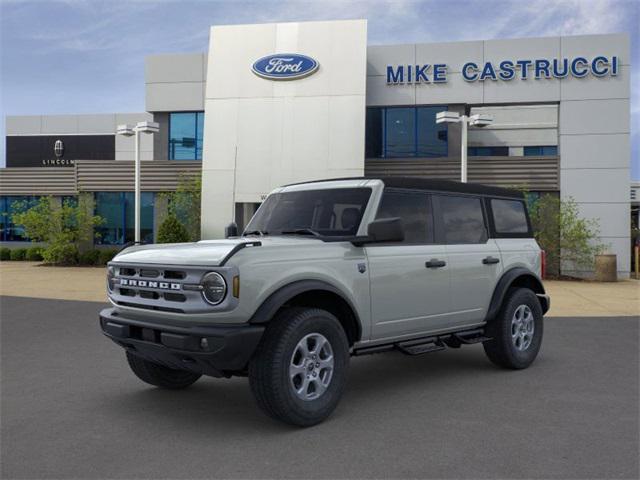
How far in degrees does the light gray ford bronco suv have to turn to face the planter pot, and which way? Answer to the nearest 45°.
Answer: approximately 180°

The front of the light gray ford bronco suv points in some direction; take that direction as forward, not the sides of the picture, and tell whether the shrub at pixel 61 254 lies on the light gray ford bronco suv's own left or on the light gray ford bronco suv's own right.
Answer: on the light gray ford bronco suv's own right

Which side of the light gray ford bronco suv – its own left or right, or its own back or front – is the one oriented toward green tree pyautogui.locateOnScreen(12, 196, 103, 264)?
right

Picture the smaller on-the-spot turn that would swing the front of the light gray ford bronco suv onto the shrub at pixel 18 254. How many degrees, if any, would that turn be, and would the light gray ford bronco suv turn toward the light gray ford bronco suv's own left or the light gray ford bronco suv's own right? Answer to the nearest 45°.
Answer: approximately 90° to the light gray ford bronco suv's own right

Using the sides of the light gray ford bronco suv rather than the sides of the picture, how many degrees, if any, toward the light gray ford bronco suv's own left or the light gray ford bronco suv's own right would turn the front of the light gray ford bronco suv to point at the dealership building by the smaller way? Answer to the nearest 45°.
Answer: approximately 135° to the light gray ford bronco suv's own right

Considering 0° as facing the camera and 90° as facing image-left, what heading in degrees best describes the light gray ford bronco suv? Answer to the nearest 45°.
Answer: approximately 45°

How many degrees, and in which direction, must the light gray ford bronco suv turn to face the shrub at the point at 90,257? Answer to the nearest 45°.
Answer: approximately 90° to its right

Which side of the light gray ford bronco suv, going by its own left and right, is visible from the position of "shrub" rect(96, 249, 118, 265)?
right
